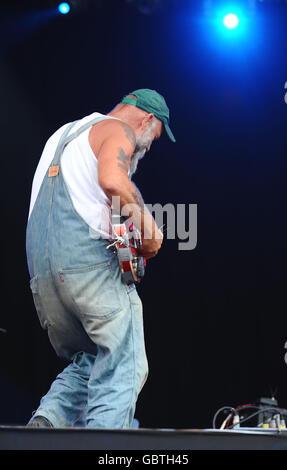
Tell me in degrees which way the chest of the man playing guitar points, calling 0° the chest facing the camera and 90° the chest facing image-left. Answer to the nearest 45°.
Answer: approximately 225°
